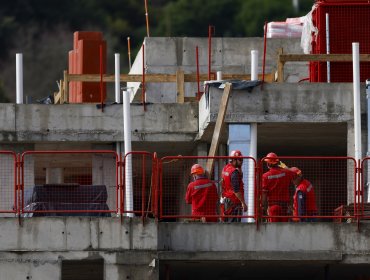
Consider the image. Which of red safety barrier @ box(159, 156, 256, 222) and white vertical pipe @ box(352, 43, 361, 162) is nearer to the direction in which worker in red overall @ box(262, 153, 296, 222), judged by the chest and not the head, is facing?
the white vertical pipe

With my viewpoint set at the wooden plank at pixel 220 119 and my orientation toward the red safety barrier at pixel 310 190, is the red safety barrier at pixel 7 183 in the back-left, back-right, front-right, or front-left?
back-right
